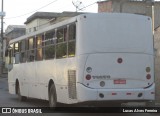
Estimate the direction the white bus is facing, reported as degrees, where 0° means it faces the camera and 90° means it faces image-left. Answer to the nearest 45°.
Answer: approximately 135°
